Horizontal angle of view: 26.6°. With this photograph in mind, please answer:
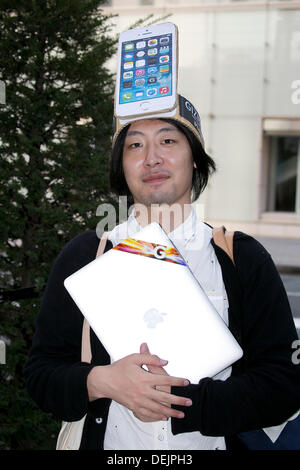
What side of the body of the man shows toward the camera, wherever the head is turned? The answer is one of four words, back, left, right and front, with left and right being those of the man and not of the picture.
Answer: front
